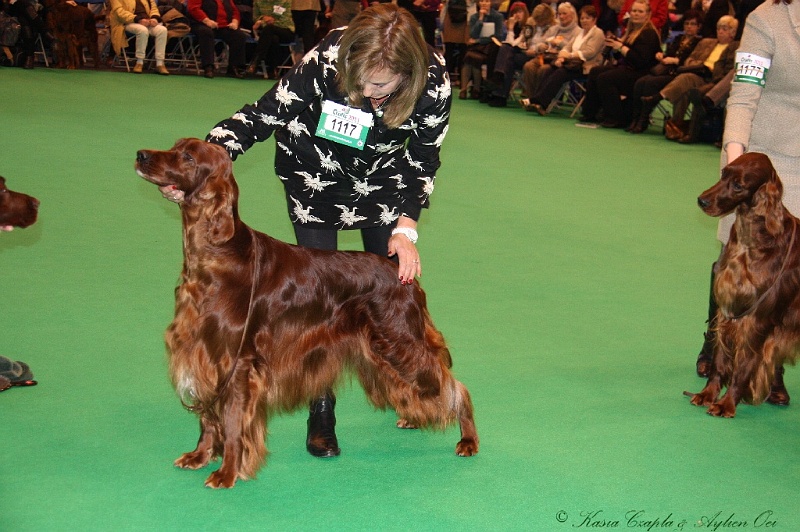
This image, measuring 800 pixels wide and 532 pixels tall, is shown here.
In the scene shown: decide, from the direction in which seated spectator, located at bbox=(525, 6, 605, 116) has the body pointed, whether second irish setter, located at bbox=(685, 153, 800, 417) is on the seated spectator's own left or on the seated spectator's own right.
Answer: on the seated spectator's own left

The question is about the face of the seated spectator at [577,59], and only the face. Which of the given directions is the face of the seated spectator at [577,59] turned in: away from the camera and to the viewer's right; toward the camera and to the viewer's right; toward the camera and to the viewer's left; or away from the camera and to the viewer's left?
toward the camera and to the viewer's left

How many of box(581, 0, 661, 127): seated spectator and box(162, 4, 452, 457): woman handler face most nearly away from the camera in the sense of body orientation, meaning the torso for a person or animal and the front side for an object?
0

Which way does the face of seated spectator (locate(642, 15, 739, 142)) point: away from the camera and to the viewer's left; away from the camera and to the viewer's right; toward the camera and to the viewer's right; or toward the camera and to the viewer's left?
toward the camera and to the viewer's left

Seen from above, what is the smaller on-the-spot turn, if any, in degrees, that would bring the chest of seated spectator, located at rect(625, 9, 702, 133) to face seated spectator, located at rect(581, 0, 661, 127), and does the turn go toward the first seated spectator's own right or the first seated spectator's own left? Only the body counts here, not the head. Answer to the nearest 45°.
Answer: approximately 90° to the first seated spectator's own right

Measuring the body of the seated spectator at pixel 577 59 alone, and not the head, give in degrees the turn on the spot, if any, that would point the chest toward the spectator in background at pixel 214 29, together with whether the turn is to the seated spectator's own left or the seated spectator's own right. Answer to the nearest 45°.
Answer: approximately 45° to the seated spectator's own right

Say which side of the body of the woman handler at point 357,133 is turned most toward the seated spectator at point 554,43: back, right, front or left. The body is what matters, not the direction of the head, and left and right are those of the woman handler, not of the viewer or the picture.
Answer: back

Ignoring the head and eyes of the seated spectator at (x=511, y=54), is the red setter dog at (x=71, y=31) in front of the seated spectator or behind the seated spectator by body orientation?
in front

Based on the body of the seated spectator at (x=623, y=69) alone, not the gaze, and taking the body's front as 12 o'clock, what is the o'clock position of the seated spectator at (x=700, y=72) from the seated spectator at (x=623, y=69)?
the seated spectator at (x=700, y=72) is roughly at 9 o'clock from the seated spectator at (x=623, y=69).

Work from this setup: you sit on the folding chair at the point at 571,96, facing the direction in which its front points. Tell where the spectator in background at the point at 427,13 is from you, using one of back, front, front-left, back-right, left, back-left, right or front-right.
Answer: right

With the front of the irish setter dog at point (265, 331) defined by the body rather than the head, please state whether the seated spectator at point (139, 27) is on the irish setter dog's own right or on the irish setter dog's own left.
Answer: on the irish setter dog's own right
